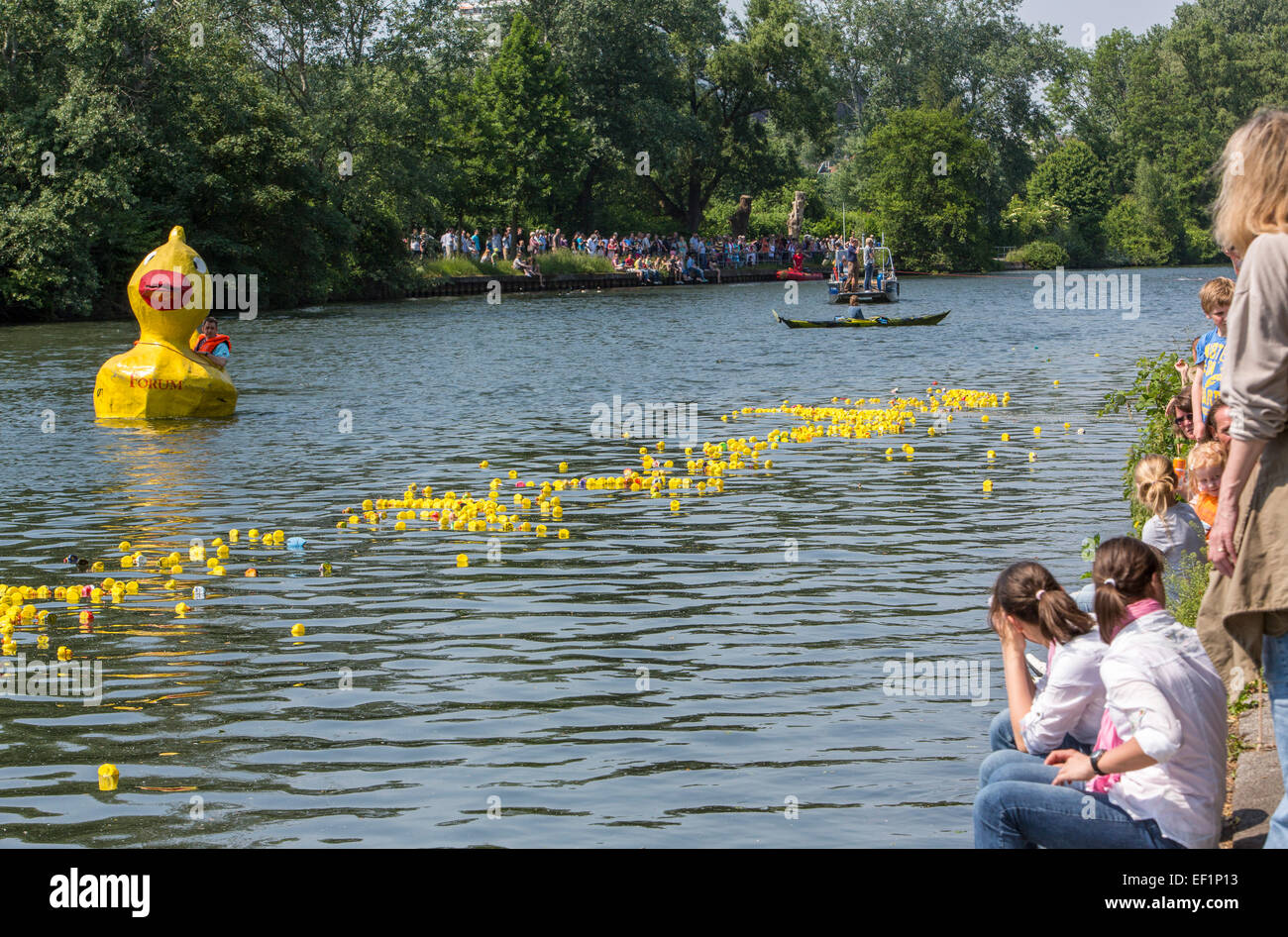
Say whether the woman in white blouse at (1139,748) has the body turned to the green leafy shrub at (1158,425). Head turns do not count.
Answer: no

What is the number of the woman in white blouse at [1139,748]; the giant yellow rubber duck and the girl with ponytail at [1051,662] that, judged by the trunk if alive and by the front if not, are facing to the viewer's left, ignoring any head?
2

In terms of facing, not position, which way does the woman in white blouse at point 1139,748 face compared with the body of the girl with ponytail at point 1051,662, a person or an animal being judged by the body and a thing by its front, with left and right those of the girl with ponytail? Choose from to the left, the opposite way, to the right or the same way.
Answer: the same way

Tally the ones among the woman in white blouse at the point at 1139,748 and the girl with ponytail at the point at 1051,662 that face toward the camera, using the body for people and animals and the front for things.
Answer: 0

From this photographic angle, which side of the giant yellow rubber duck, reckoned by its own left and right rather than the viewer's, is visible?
front

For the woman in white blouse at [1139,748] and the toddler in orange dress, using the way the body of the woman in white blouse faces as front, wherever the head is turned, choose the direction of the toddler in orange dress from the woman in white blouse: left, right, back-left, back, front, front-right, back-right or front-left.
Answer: right

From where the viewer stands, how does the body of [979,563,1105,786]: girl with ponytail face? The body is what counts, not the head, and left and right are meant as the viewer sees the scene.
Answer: facing to the left of the viewer

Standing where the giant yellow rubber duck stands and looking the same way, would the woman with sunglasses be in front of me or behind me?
in front

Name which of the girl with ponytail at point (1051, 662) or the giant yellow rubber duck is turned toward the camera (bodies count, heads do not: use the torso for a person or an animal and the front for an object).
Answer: the giant yellow rubber duck

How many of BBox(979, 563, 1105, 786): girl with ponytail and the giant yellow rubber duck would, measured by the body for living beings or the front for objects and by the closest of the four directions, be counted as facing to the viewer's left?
1

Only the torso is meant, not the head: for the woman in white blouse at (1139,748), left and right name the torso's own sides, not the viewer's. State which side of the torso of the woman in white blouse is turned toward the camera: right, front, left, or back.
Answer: left

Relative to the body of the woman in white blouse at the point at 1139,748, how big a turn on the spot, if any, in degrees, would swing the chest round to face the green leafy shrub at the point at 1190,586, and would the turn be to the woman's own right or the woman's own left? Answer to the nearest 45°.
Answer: approximately 90° to the woman's own right

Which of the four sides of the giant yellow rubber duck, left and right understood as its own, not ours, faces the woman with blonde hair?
front

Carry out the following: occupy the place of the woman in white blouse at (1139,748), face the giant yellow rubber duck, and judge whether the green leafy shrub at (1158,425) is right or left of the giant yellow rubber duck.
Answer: right
